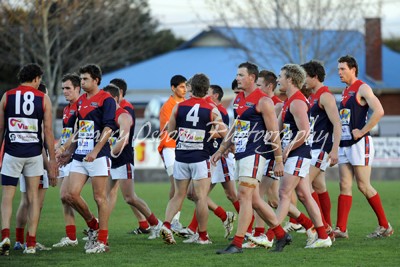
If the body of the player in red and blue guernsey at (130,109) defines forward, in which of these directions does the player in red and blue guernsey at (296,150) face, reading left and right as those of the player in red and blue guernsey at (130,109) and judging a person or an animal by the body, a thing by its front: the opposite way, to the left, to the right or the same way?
the same way

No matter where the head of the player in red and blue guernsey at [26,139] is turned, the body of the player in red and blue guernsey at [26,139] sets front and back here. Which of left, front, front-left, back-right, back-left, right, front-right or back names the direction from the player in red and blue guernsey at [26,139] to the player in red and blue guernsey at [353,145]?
right

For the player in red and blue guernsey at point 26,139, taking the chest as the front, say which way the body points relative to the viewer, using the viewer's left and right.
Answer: facing away from the viewer

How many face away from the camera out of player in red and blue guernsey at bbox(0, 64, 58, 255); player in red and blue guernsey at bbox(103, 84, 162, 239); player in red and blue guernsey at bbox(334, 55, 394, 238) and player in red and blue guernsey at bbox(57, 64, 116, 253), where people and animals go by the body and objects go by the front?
1

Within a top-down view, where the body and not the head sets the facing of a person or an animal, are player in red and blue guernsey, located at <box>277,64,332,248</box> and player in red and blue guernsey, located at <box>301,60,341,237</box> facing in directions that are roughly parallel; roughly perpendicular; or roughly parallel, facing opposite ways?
roughly parallel

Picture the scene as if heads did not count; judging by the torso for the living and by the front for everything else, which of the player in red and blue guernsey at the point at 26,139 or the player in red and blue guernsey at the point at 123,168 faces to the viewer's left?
the player in red and blue guernsey at the point at 123,168

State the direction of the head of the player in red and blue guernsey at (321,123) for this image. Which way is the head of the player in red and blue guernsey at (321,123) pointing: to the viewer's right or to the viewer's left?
to the viewer's left

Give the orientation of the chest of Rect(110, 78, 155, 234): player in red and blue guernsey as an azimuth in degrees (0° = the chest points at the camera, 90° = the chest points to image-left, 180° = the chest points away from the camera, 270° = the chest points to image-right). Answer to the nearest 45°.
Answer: approximately 90°

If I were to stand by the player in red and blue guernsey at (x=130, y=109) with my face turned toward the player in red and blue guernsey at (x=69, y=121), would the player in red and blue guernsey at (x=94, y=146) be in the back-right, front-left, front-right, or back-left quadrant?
front-left

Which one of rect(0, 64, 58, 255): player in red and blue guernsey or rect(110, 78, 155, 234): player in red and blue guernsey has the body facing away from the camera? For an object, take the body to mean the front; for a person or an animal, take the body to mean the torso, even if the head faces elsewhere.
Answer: rect(0, 64, 58, 255): player in red and blue guernsey

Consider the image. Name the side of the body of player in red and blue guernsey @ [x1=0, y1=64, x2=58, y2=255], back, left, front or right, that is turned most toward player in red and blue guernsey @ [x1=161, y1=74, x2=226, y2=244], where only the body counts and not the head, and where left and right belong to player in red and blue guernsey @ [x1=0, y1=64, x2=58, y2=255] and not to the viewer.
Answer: right

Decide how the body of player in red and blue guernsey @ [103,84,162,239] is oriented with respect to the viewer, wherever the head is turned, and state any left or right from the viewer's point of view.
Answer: facing to the left of the viewer

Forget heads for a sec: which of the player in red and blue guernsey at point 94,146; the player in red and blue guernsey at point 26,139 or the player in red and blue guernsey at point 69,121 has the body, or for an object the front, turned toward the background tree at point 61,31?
the player in red and blue guernsey at point 26,139

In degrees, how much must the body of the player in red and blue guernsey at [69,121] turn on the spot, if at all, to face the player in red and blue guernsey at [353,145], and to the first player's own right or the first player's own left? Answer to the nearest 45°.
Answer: approximately 135° to the first player's own left

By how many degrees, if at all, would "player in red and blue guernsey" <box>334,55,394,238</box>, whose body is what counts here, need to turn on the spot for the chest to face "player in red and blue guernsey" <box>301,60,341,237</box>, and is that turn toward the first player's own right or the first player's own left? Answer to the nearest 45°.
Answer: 0° — they already face them

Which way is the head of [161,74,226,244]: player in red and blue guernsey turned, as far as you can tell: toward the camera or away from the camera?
away from the camera

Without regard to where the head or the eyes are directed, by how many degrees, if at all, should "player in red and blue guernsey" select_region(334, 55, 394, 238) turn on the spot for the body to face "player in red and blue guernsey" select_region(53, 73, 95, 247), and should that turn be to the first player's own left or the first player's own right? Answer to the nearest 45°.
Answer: approximately 45° to the first player's own right
